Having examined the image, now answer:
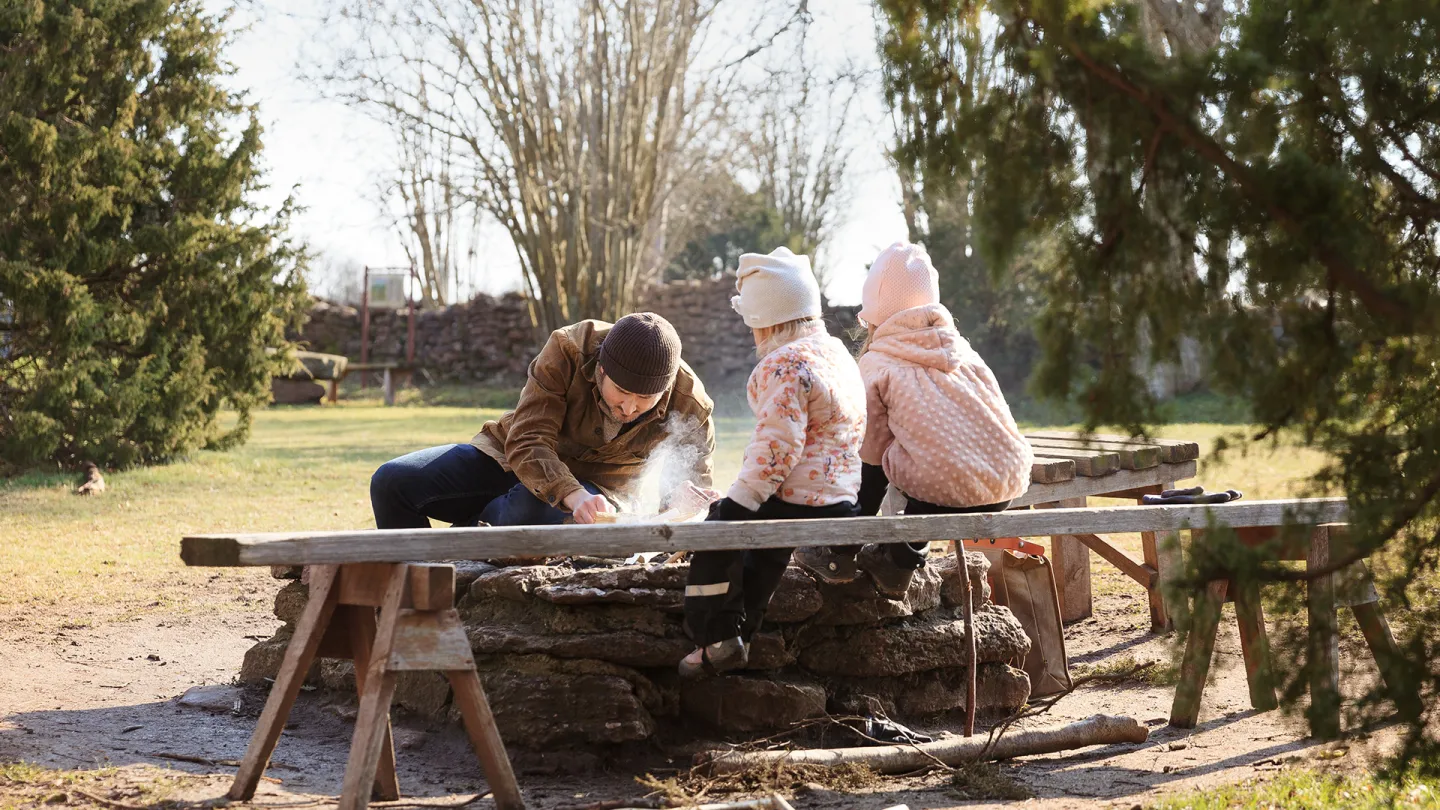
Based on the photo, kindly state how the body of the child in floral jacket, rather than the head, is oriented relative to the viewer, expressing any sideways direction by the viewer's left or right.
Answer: facing away from the viewer and to the left of the viewer

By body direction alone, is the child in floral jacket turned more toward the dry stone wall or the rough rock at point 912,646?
the dry stone wall

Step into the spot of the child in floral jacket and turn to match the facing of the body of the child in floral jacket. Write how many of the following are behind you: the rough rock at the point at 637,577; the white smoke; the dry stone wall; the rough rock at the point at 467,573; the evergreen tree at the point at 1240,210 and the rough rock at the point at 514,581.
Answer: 1

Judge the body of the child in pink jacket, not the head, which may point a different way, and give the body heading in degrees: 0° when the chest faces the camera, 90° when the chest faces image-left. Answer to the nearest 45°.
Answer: approximately 135°

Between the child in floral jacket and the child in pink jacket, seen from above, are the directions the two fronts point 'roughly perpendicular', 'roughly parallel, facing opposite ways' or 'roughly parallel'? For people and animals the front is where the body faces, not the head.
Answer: roughly parallel

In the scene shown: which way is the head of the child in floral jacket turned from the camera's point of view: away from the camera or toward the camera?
away from the camera

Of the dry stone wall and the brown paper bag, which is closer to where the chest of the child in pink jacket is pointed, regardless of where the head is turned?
the dry stone wall

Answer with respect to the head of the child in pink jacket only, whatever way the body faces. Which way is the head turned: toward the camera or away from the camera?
away from the camera

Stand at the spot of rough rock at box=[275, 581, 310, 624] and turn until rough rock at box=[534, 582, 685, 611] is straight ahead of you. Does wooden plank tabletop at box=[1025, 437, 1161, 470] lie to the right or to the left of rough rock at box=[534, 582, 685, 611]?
left

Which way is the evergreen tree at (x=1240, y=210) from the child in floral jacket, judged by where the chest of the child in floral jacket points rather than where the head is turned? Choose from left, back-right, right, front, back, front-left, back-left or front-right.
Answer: back

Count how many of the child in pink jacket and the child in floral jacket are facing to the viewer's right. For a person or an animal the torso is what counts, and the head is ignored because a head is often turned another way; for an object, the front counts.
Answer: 0

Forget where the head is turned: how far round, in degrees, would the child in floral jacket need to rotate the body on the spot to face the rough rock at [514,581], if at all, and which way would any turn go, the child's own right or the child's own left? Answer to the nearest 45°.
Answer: approximately 45° to the child's own left

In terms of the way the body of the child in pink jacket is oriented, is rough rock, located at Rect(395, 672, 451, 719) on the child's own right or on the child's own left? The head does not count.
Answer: on the child's own left
